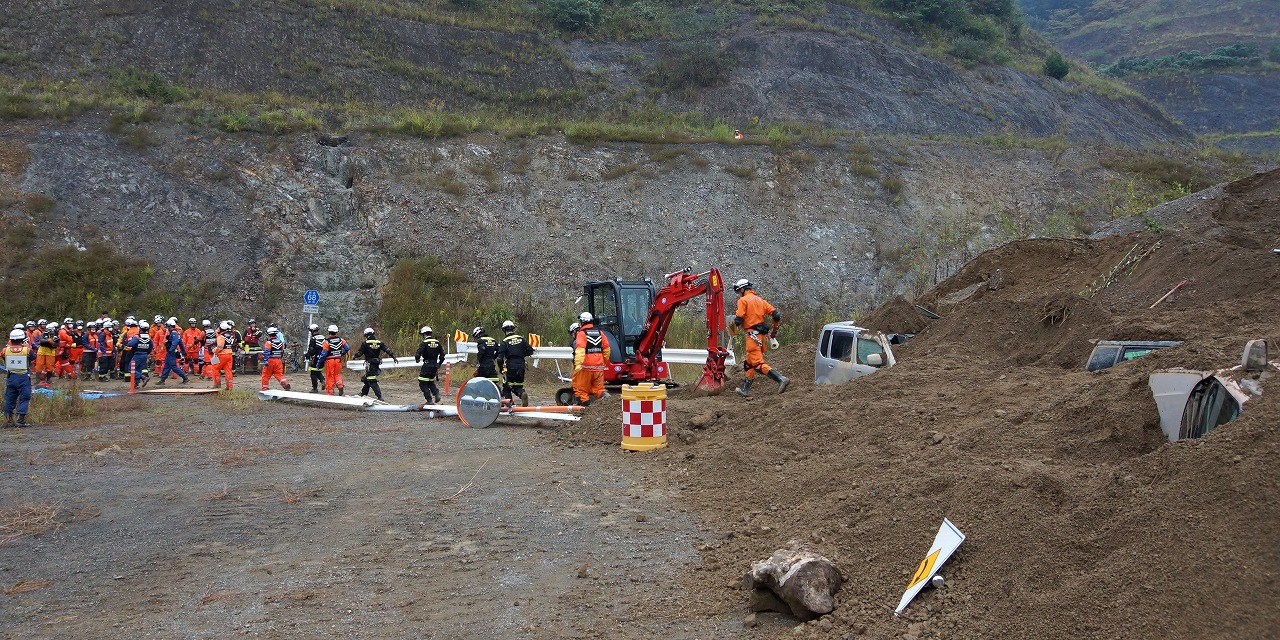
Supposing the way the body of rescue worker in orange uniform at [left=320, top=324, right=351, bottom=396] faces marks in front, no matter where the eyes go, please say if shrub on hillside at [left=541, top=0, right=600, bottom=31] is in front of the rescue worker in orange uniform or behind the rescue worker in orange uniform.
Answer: in front

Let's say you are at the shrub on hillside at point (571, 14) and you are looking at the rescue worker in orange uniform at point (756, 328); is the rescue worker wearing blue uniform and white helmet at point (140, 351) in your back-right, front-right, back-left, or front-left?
front-right

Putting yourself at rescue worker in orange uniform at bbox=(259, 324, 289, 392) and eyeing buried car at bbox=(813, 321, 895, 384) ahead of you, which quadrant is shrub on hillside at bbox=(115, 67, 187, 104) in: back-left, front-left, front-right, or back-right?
back-left

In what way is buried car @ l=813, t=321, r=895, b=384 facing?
to the viewer's right
